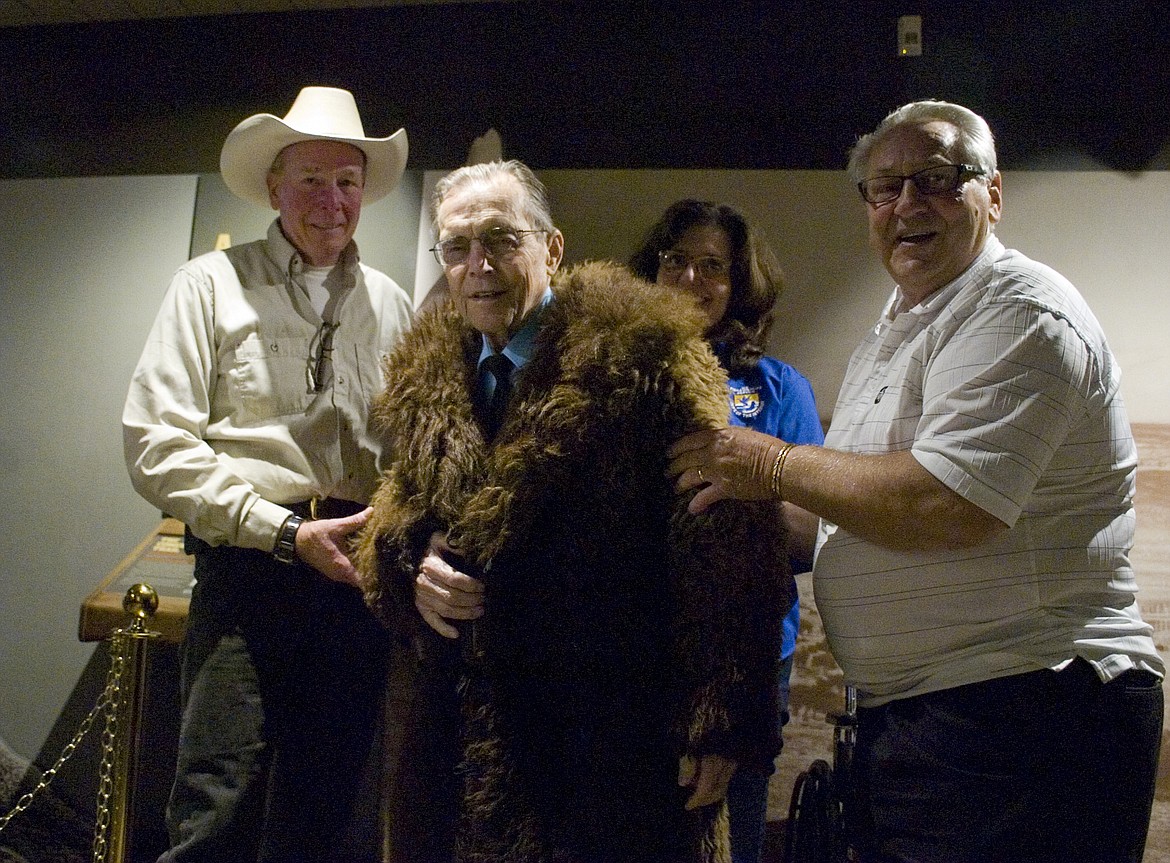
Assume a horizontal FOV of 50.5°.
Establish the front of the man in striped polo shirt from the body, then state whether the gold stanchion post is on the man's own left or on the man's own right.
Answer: on the man's own right

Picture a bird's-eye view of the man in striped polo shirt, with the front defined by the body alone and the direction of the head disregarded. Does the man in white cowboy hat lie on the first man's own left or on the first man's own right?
on the first man's own right

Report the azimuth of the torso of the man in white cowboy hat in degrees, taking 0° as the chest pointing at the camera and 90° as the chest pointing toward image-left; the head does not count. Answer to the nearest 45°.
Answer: approximately 315°

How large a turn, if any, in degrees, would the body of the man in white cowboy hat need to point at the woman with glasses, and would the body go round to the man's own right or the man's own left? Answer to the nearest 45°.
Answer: approximately 45° to the man's own left

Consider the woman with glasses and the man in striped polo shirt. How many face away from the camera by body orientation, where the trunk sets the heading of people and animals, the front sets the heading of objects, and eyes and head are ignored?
0

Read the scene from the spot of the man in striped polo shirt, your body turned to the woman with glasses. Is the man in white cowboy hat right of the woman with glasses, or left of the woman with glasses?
left

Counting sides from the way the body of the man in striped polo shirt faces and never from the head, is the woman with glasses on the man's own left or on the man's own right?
on the man's own right

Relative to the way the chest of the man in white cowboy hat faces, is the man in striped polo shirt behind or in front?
in front

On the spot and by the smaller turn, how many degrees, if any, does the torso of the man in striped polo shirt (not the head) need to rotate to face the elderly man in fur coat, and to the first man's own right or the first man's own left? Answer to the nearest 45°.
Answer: approximately 45° to the first man's own right

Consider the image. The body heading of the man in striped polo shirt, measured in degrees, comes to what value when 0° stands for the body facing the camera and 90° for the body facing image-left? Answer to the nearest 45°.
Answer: approximately 45°

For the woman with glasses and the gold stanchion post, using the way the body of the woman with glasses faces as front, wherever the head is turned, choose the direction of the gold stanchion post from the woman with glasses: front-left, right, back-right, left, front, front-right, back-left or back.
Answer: front-right

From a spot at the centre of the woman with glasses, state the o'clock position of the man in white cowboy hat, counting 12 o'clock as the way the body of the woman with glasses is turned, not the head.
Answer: The man in white cowboy hat is roughly at 1 o'clock from the woman with glasses.

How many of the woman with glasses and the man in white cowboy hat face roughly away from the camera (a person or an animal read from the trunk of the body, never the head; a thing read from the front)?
0
